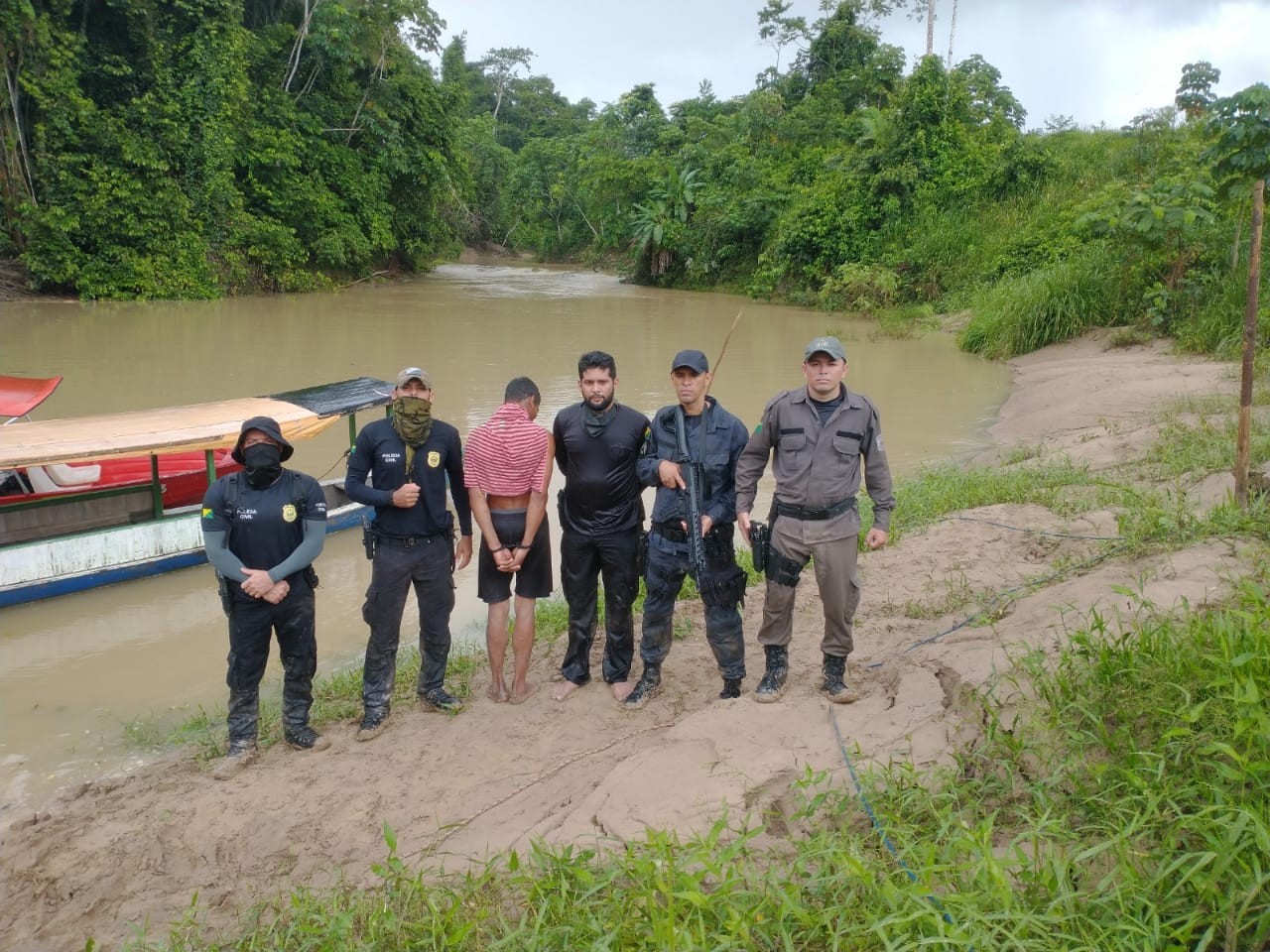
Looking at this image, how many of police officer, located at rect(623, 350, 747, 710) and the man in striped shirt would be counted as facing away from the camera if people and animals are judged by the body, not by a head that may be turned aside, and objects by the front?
1

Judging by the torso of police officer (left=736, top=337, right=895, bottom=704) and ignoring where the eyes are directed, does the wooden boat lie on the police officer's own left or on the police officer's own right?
on the police officer's own right

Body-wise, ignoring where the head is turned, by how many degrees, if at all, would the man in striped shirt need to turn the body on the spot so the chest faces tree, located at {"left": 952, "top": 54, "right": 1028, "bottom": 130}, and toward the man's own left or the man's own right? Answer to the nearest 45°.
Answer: approximately 45° to the man's own right

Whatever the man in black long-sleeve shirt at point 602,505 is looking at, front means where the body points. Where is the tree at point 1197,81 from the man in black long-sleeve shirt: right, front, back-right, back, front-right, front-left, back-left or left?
back-left

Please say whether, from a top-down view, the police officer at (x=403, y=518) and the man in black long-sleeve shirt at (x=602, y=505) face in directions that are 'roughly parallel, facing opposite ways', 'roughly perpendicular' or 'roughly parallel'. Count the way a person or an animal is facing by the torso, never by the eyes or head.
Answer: roughly parallel

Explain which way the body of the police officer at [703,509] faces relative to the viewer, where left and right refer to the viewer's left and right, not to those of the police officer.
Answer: facing the viewer

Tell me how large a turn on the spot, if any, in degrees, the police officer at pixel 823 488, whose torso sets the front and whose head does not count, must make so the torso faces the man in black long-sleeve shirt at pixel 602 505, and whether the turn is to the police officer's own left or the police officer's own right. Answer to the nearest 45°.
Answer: approximately 90° to the police officer's own right

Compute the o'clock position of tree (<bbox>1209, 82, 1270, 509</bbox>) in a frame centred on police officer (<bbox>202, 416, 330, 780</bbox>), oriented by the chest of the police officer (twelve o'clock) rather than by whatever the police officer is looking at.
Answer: The tree is roughly at 9 o'clock from the police officer.

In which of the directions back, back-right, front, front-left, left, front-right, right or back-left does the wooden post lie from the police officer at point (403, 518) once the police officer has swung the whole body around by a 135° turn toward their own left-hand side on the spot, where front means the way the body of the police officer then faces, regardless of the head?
front-right

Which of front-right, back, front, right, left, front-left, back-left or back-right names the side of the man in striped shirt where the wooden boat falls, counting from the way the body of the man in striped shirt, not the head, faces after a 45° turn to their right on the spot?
left

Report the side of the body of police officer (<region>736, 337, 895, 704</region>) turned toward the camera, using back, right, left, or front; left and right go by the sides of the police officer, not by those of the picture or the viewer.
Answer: front

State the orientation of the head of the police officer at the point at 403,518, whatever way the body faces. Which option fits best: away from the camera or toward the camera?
toward the camera

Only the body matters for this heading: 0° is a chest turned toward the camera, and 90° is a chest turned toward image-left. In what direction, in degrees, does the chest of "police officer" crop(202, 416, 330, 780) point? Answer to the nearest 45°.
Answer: approximately 0°

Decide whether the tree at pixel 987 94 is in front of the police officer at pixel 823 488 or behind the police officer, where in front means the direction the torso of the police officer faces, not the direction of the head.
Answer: behind

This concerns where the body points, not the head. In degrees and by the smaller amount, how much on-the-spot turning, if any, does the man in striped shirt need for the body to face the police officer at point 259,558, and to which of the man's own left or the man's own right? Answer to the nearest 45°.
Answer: approximately 90° to the man's own left

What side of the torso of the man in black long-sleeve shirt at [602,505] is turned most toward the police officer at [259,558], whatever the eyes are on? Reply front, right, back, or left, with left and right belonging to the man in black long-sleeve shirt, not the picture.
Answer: right
